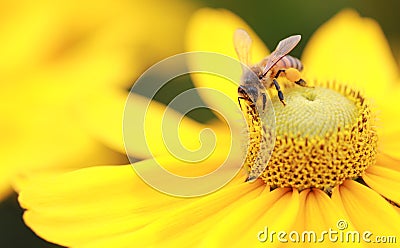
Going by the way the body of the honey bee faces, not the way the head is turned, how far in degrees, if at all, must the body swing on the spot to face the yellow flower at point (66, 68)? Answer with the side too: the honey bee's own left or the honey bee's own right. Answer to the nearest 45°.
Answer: approximately 90° to the honey bee's own right

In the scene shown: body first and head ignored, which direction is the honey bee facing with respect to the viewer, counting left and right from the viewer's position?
facing the viewer and to the left of the viewer
